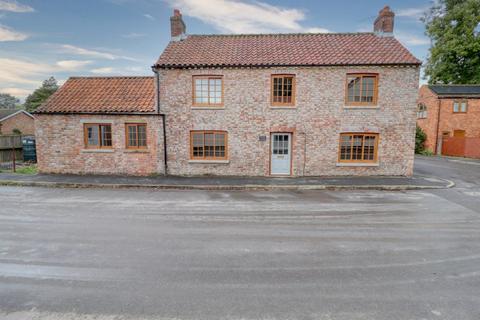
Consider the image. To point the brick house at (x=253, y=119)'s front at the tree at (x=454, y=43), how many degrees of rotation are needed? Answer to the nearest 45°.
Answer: approximately 135° to its left

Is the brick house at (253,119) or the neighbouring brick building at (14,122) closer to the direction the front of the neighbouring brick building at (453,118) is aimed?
the brick house

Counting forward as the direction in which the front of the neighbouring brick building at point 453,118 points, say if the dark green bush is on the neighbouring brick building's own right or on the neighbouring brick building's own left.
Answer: on the neighbouring brick building's own right

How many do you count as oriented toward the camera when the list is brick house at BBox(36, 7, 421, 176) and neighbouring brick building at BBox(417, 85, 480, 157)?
2

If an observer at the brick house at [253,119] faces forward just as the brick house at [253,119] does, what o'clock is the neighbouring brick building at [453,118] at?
The neighbouring brick building is roughly at 8 o'clock from the brick house.

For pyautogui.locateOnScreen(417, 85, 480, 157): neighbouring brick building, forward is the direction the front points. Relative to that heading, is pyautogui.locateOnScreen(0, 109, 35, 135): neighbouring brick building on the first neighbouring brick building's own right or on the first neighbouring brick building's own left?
on the first neighbouring brick building's own right

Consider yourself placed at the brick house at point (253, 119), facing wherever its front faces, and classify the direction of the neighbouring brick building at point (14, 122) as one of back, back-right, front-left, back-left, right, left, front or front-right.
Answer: back-right

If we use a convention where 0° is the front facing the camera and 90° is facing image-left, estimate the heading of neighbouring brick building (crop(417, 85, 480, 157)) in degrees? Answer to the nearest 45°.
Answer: approximately 0°

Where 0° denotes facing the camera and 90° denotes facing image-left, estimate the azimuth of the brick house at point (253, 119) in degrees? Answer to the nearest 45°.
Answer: approximately 0°
